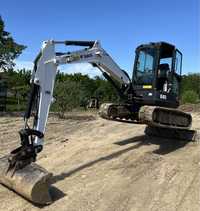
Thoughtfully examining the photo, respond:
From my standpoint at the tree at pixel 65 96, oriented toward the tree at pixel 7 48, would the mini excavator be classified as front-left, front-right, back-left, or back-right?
back-left

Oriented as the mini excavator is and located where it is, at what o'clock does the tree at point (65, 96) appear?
The tree is roughly at 4 o'clock from the mini excavator.

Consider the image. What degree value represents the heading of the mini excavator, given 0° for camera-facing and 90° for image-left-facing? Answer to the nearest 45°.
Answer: approximately 45°

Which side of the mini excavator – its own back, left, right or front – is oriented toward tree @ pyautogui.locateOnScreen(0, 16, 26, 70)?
right
